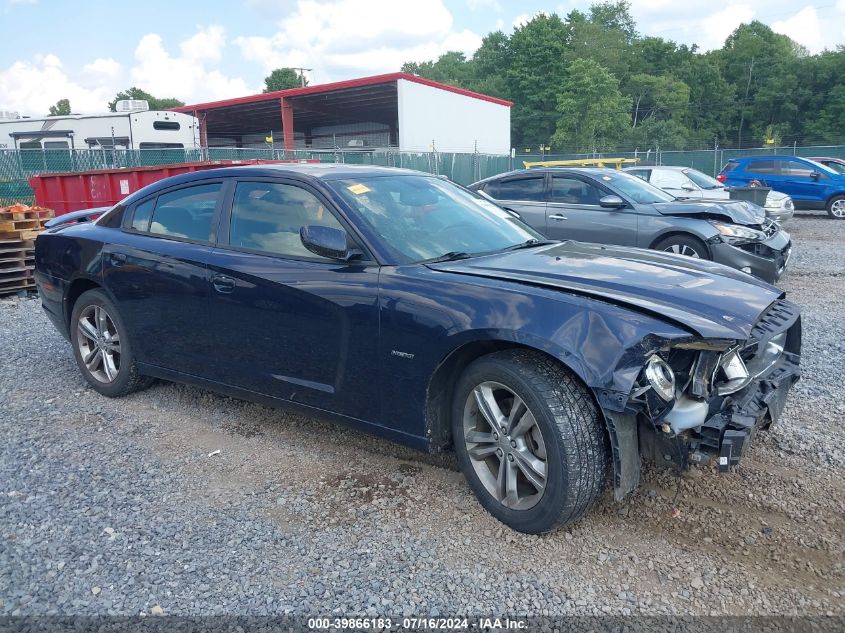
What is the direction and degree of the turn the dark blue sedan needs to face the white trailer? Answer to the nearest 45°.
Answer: approximately 180°

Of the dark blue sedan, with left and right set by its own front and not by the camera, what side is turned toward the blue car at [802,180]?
left

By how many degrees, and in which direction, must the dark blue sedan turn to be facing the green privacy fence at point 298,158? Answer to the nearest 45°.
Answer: approximately 135° to its left

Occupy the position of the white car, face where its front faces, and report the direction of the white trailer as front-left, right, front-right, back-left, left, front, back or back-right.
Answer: back-right

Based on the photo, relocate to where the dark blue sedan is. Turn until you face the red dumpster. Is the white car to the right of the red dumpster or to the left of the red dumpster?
right

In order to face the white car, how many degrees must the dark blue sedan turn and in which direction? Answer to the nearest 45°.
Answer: approximately 90° to its left

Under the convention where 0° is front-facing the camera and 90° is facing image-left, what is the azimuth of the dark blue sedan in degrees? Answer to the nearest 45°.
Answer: approximately 315°

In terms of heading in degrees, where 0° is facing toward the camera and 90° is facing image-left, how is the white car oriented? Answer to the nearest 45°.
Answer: approximately 315°

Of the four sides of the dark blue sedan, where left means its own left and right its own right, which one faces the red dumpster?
back
